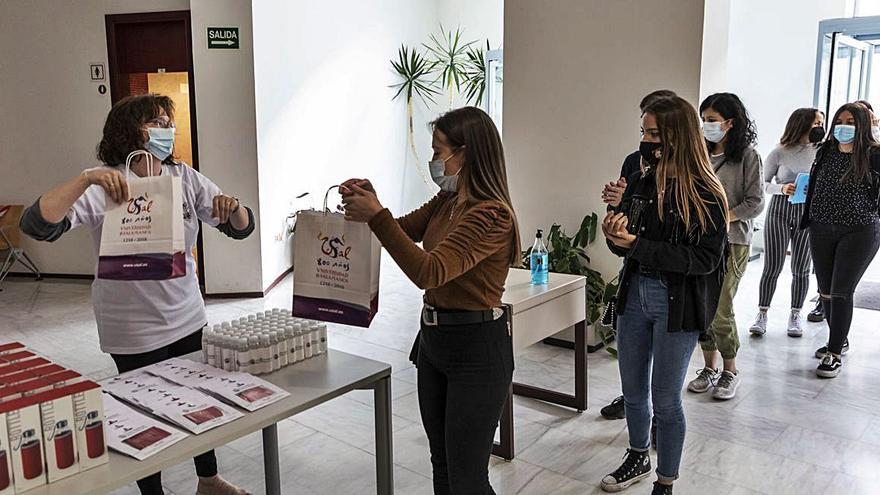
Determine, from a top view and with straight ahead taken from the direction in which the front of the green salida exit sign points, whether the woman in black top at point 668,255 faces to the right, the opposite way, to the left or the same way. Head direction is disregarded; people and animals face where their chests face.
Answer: to the right

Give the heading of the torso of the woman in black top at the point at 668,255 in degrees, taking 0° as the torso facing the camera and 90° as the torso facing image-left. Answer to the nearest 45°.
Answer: approximately 45°

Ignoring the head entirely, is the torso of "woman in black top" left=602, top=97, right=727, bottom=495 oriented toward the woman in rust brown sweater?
yes

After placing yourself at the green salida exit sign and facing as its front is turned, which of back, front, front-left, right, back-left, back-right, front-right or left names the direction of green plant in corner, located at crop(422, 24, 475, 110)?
back-left

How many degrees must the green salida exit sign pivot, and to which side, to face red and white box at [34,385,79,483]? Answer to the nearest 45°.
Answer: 0° — it already faces it

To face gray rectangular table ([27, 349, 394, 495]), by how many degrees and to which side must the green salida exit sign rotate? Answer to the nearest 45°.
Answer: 0° — it already faces it

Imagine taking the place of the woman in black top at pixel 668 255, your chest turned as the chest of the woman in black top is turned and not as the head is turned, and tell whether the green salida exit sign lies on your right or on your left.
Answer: on your right
